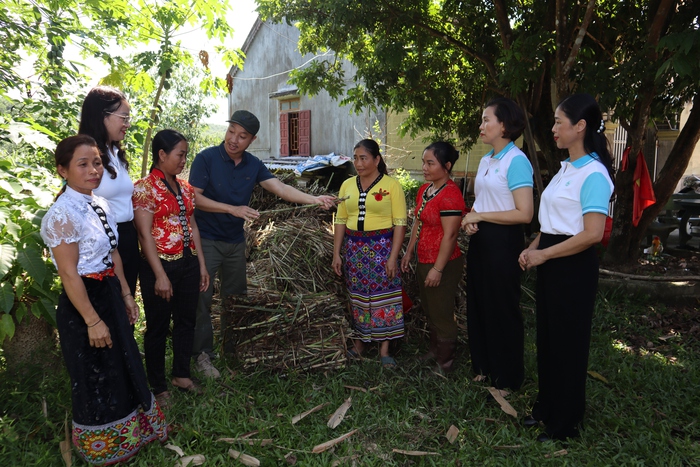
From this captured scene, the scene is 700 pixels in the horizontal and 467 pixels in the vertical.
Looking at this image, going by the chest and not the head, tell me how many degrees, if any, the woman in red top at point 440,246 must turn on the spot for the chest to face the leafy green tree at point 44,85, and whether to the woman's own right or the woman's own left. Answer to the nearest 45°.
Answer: approximately 45° to the woman's own right

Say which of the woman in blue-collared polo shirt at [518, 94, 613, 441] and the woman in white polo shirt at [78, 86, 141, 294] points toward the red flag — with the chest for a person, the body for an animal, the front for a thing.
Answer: the woman in white polo shirt

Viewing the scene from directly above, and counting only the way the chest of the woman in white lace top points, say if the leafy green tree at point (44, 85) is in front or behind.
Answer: behind

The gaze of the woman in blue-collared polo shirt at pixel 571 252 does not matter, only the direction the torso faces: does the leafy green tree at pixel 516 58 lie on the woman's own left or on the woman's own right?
on the woman's own right

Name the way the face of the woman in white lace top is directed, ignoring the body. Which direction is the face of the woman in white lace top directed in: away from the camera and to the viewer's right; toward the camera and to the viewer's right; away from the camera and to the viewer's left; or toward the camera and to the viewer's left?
toward the camera and to the viewer's right

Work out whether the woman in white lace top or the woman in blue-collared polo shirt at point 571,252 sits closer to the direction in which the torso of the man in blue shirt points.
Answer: the woman in blue-collared polo shirt

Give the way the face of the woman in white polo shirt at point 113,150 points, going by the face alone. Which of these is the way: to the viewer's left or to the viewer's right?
to the viewer's right

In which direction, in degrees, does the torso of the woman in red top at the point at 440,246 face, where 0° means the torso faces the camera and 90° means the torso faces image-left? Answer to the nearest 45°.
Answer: approximately 45°

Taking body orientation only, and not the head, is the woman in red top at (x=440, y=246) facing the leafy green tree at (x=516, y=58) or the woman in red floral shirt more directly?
the woman in red floral shirt

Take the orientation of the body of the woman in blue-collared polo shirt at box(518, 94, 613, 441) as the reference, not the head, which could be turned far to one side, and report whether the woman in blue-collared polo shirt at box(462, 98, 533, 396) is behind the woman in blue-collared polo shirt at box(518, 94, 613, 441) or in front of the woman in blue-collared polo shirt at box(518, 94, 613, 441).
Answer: in front

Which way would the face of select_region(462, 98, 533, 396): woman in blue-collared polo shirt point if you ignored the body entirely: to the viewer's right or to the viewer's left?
to the viewer's left

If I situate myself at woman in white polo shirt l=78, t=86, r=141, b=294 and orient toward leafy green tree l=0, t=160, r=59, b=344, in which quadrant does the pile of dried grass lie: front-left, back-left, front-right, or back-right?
back-right
